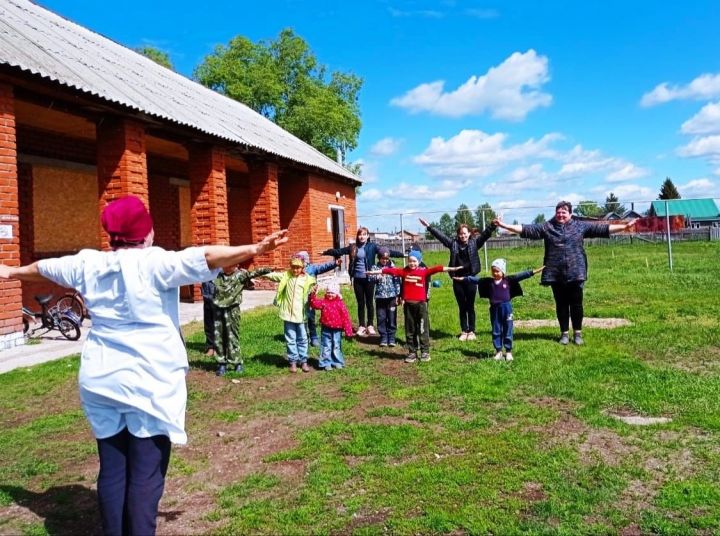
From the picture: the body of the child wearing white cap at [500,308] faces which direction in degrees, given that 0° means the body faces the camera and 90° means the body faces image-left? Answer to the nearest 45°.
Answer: approximately 0°

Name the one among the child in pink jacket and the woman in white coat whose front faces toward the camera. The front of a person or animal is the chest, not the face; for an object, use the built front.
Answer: the child in pink jacket

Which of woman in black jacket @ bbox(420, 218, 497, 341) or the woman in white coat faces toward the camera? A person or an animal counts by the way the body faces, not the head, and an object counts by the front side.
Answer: the woman in black jacket

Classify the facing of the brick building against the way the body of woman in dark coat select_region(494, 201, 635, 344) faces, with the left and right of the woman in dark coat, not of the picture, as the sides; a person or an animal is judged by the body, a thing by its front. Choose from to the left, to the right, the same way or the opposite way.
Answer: to the left

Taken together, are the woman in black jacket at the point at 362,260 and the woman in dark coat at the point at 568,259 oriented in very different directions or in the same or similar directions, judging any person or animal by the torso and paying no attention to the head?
same or similar directions

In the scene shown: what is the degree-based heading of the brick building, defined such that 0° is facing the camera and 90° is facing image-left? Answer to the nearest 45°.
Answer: approximately 315°

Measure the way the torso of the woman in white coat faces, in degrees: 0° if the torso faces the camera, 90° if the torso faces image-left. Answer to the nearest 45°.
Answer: approximately 180°

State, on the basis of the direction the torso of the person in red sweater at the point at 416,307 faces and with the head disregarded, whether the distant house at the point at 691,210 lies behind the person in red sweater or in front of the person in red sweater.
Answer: behind

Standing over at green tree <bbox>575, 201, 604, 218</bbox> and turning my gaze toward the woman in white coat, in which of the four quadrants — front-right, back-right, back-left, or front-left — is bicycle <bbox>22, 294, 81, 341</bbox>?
front-right

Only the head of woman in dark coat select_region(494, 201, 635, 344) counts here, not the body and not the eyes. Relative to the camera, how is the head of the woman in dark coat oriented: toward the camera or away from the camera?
toward the camera

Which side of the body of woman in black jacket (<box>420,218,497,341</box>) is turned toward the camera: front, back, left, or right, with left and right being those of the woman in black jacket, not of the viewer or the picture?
front

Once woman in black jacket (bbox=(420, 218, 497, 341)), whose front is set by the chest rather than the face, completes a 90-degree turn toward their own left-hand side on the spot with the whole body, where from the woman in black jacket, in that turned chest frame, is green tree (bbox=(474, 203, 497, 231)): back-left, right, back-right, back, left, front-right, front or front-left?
left

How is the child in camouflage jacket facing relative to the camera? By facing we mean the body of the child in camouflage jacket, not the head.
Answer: toward the camera
